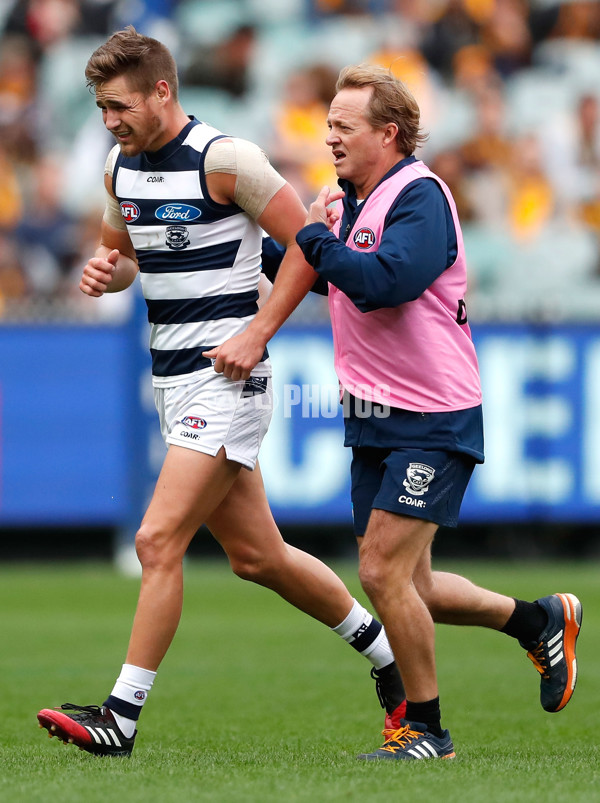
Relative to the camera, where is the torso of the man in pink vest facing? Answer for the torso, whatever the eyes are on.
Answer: to the viewer's left
